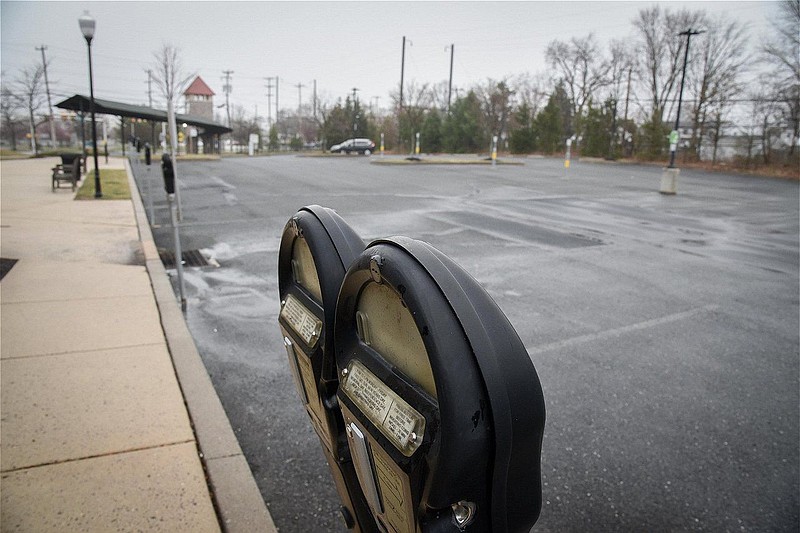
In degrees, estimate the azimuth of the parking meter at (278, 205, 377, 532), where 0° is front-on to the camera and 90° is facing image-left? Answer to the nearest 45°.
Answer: approximately 45°

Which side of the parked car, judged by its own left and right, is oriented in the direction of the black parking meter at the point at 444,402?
left

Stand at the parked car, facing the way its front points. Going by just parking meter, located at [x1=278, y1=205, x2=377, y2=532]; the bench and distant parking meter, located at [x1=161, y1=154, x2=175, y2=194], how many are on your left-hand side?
3

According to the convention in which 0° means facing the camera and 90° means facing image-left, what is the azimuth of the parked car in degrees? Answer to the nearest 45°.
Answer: approximately 90°

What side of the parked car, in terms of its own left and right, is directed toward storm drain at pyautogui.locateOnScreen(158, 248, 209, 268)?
left

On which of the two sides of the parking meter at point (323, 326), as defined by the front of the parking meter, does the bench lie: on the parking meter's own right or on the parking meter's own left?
on the parking meter's own right

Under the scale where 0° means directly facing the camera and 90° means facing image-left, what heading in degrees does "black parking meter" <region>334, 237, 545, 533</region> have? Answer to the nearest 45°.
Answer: approximately 45°

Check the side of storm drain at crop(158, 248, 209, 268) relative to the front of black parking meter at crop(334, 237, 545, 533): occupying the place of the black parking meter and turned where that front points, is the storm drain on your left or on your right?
on your right

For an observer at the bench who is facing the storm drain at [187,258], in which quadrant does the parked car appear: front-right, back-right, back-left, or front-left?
back-left
